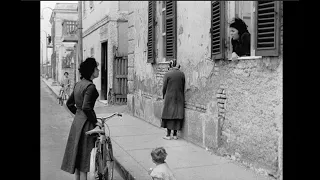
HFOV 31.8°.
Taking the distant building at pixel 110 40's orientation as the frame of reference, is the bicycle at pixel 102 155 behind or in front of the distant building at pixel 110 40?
in front

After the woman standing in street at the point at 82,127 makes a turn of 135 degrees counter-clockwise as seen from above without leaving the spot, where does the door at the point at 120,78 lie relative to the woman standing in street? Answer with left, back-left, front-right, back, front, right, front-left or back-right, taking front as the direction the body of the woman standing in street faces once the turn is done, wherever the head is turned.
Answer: right

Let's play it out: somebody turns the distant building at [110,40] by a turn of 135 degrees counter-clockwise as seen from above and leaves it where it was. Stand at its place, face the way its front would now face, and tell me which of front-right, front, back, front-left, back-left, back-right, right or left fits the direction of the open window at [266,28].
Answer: right

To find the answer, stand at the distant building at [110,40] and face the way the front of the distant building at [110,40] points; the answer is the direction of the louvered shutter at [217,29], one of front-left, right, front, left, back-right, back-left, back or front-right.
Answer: front-left

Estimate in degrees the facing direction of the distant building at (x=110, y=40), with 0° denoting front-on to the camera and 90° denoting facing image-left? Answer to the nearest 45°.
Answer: approximately 45°

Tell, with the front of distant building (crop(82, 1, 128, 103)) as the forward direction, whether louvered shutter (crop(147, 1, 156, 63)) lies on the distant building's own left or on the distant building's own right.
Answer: on the distant building's own left

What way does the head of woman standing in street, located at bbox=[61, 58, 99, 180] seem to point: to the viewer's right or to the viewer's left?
to the viewer's right

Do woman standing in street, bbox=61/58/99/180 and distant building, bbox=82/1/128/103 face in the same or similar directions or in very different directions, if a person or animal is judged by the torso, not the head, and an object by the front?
very different directions

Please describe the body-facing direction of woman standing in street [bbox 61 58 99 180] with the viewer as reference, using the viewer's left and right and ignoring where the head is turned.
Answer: facing away from the viewer and to the right of the viewer

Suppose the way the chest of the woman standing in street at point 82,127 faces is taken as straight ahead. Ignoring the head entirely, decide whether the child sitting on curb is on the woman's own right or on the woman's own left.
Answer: on the woman's own right

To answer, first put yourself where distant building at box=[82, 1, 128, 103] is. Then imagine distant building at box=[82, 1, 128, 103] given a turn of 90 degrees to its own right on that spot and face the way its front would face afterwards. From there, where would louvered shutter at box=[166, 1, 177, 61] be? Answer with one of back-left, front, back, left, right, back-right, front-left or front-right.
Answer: back-left
